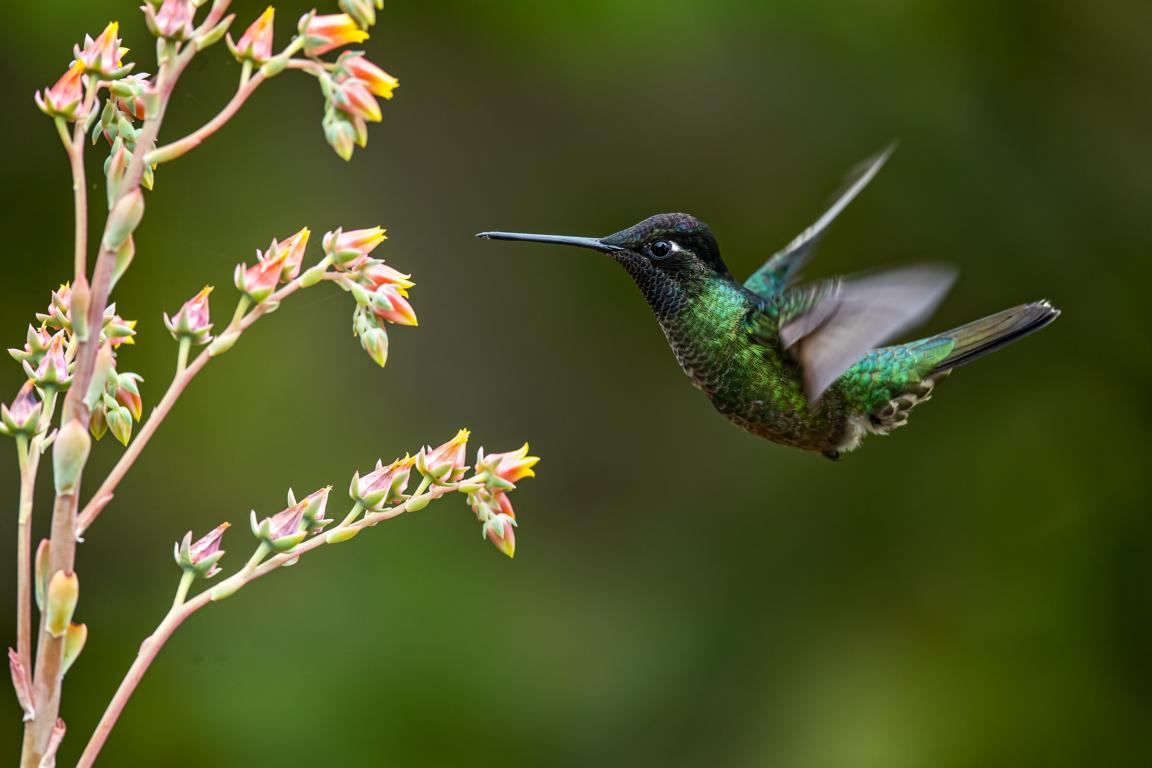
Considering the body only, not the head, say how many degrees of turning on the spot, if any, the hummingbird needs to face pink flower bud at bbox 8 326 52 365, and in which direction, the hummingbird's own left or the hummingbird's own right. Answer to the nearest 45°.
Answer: approximately 45° to the hummingbird's own left

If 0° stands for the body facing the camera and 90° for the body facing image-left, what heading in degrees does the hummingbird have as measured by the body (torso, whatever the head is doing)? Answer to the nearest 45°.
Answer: approximately 90°

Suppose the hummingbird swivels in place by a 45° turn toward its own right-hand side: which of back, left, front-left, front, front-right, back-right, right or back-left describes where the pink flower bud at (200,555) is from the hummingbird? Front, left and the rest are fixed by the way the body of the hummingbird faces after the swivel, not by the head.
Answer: left

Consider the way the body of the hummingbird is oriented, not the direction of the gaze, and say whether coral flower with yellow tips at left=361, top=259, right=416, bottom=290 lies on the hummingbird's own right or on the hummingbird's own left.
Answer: on the hummingbird's own left

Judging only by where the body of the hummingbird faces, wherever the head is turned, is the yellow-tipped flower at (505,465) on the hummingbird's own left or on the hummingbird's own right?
on the hummingbird's own left

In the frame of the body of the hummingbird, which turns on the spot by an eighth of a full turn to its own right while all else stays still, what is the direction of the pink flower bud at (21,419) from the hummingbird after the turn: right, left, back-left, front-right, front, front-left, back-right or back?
left

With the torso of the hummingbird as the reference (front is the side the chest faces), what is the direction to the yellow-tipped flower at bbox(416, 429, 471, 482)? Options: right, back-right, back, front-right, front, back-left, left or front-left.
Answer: front-left

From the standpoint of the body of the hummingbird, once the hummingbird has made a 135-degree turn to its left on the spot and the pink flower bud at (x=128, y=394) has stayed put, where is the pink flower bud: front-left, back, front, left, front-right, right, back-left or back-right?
right
